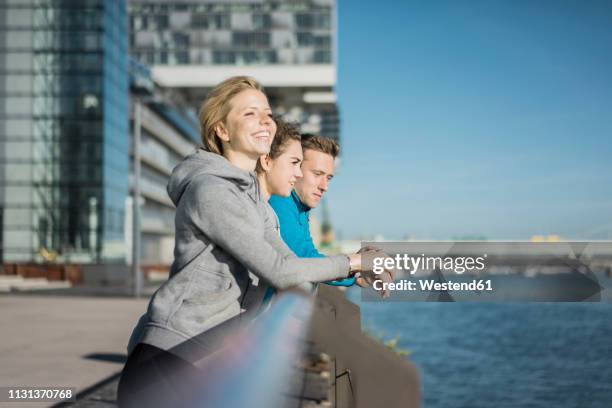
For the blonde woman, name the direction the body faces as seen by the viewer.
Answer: to the viewer's right
